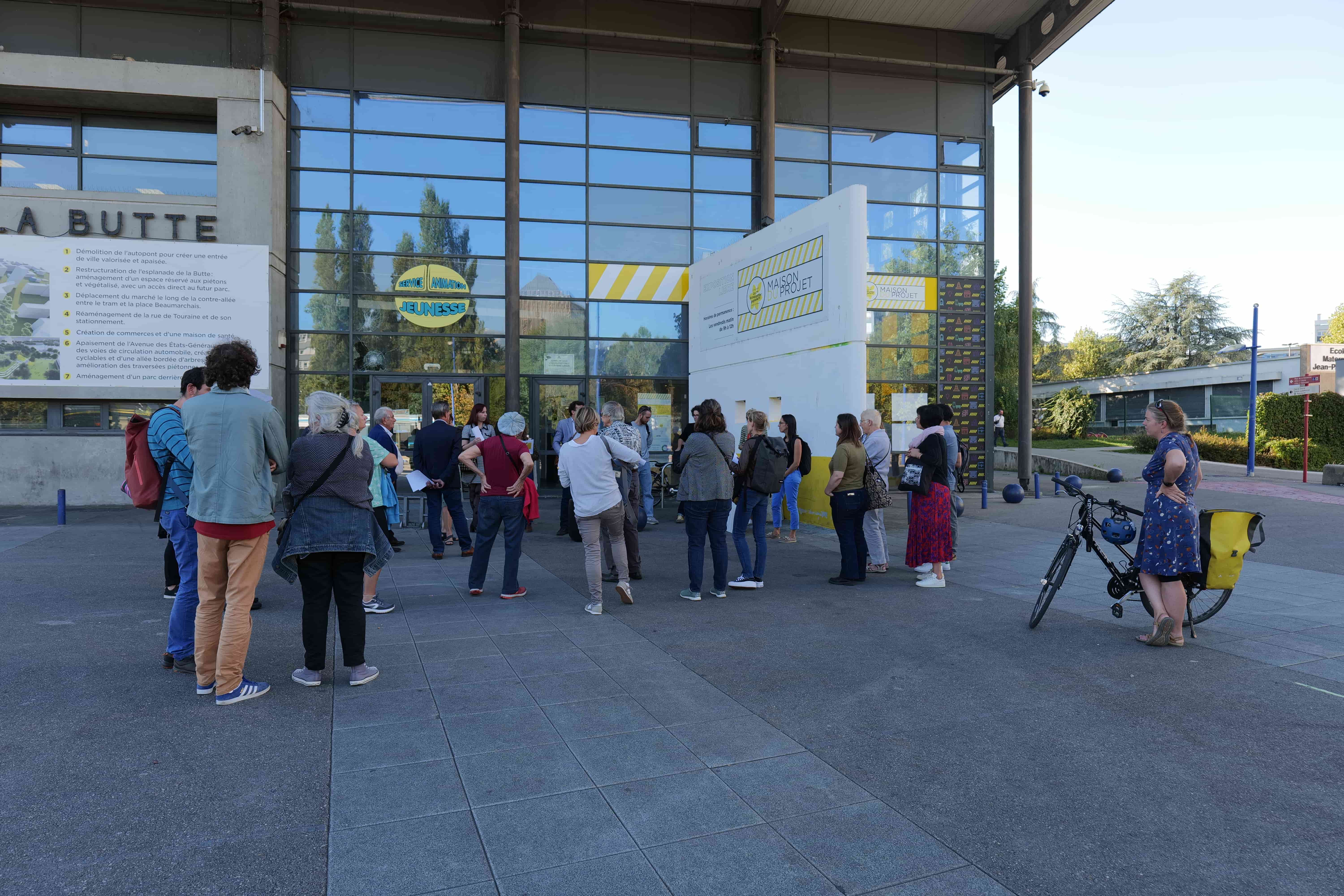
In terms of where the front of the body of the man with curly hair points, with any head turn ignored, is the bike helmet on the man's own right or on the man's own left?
on the man's own right

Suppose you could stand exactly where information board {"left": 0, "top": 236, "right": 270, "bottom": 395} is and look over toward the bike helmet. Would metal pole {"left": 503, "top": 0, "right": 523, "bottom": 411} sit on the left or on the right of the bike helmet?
left

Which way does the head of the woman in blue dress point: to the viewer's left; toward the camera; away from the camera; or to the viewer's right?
to the viewer's left

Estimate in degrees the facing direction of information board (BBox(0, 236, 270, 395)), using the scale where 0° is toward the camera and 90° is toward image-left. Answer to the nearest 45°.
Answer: approximately 0°

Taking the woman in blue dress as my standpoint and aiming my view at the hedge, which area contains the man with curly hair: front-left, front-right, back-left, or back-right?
back-left

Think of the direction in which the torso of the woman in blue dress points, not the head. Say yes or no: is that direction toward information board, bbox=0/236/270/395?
yes

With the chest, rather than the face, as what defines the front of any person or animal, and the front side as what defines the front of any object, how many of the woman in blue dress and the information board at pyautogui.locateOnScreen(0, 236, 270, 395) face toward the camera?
1

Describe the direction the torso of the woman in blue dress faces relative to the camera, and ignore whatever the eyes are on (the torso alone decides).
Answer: to the viewer's left

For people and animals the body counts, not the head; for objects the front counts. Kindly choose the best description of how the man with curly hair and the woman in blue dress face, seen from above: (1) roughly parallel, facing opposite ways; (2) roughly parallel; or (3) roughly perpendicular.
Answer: roughly perpendicular

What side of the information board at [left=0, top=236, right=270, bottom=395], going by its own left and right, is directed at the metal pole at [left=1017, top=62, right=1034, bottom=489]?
left

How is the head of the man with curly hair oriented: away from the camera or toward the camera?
away from the camera

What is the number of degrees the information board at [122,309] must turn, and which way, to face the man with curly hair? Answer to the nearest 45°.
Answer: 0° — it already faces them
